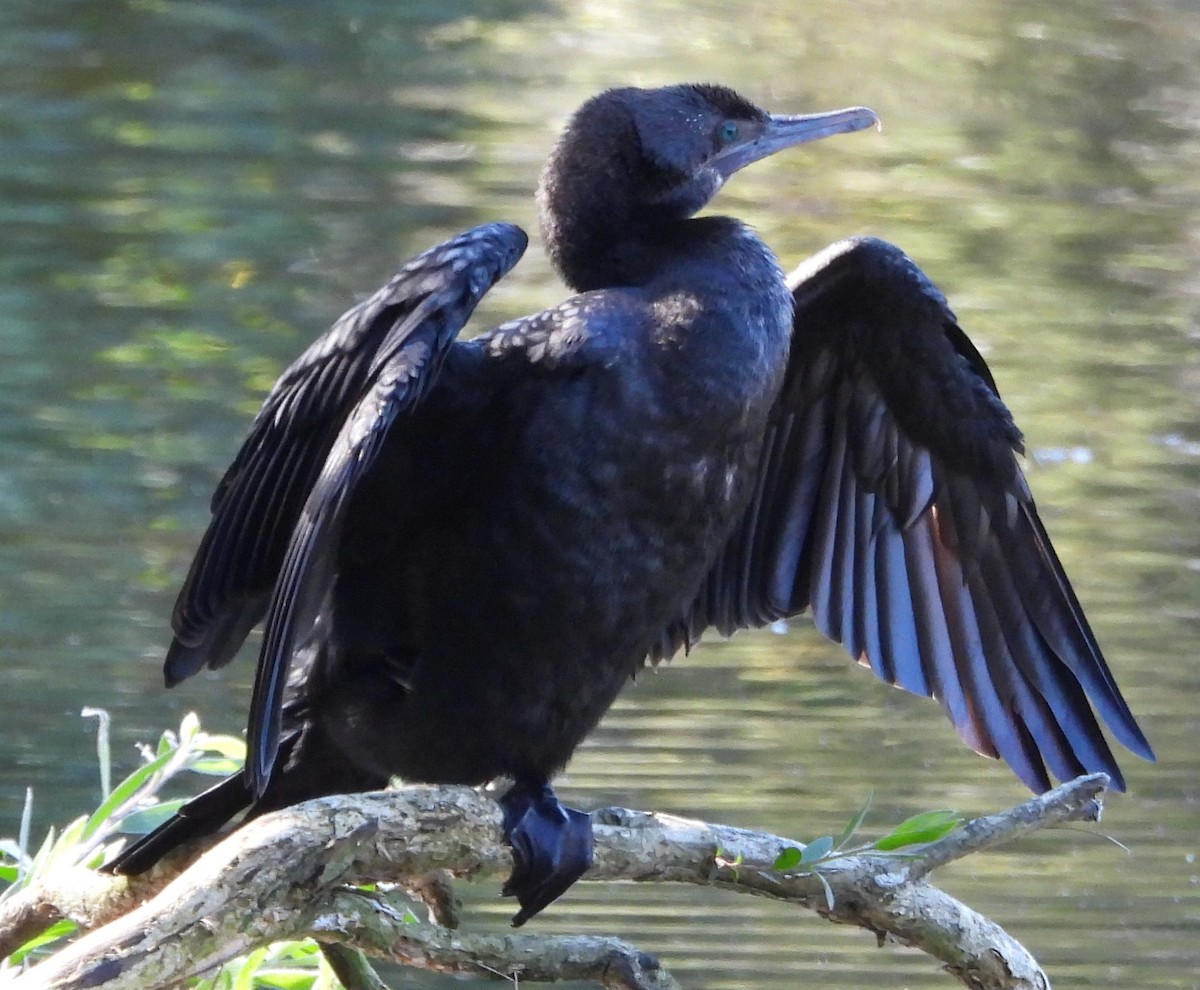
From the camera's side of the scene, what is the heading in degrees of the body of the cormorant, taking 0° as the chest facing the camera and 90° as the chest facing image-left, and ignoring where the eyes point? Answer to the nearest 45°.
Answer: approximately 315°

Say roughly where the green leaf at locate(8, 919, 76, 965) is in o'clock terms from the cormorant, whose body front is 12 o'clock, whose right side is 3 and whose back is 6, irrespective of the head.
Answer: The green leaf is roughly at 4 o'clock from the cormorant.
